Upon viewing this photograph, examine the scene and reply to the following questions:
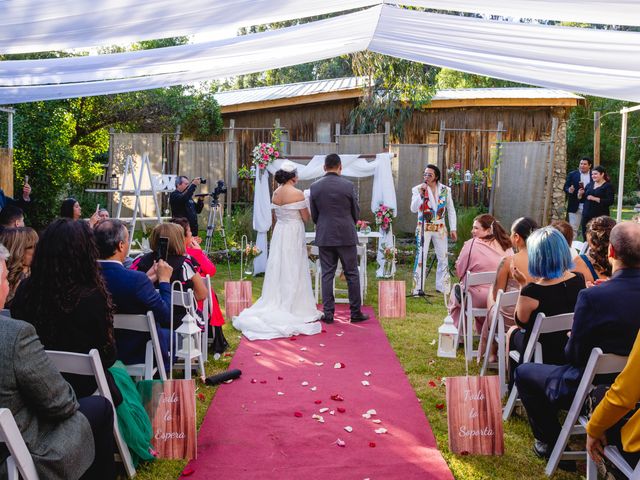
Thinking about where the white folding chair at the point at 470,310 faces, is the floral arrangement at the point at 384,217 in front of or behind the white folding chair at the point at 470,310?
in front

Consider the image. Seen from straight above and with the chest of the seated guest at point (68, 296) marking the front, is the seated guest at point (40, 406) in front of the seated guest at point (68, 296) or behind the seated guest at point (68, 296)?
behind

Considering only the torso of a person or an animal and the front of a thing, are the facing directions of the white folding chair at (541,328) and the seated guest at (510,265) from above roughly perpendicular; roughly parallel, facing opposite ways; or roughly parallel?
roughly parallel

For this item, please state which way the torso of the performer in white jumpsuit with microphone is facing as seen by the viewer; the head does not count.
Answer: toward the camera

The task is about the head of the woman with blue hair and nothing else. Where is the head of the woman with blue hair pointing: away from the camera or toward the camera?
away from the camera

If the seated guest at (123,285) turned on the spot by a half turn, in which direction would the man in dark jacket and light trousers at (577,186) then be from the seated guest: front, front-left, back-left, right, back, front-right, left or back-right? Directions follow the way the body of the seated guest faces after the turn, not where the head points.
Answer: back

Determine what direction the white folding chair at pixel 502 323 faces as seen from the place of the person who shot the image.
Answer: facing away from the viewer and to the left of the viewer

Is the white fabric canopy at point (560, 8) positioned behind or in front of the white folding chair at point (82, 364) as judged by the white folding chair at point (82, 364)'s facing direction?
in front

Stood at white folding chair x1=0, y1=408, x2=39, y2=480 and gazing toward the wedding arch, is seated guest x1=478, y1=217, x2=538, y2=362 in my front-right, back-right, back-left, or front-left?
front-right

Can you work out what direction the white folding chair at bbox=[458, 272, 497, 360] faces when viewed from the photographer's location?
facing away from the viewer and to the left of the viewer

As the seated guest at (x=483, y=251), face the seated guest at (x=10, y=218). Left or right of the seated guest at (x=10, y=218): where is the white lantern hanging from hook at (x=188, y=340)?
left

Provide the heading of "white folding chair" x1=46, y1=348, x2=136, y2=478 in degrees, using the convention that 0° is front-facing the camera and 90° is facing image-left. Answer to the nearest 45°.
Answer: approximately 225°

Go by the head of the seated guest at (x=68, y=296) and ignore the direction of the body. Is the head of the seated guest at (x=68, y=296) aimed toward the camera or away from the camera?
away from the camera

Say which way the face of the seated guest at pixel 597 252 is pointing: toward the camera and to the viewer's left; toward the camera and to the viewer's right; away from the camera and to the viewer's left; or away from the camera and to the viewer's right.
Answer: away from the camera and to the viewer's left

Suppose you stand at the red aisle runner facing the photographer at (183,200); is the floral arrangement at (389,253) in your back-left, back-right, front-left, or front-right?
front-right

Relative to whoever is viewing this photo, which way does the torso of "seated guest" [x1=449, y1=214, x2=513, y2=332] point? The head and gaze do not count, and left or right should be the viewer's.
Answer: facing away from the viewer and to the left of the viewer

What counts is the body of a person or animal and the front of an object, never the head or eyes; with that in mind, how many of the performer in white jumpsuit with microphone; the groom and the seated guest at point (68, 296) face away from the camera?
2

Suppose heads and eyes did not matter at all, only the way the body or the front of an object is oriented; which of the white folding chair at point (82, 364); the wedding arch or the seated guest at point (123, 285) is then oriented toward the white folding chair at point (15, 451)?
the wedding arch
